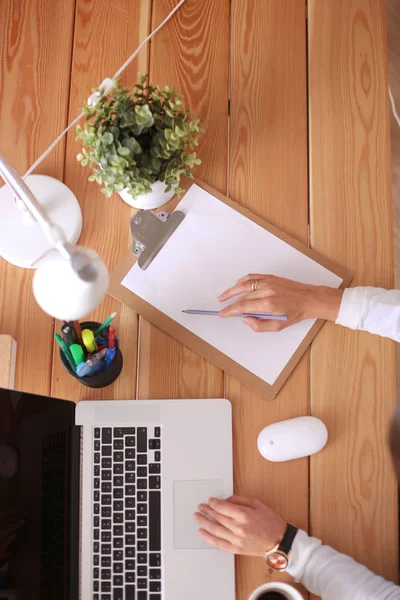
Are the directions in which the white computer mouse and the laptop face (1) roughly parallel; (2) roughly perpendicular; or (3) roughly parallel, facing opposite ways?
roughly parallel, facing opposite ways

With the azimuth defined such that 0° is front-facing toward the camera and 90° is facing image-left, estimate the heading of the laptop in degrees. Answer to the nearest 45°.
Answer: approximately 270°

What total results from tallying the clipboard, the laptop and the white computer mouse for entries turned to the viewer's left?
1

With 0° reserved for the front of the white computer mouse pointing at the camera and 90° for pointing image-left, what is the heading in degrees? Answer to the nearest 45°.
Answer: approximately 90°
